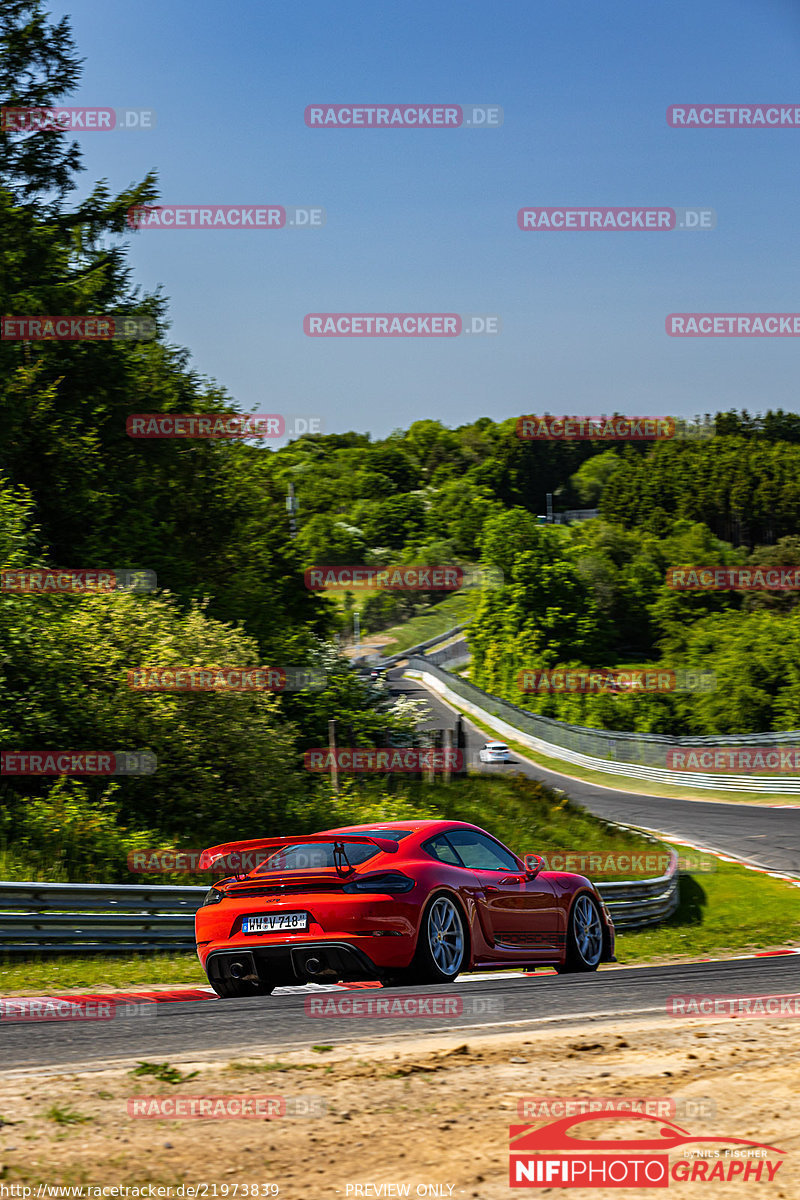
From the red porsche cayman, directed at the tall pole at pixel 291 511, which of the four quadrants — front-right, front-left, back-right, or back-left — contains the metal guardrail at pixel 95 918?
front-left

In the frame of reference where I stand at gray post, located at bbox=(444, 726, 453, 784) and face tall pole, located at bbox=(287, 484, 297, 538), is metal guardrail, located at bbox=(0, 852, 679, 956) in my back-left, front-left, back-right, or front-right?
back-left

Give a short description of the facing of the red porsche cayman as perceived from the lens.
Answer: facing away from the viewer and to the right of the viewer

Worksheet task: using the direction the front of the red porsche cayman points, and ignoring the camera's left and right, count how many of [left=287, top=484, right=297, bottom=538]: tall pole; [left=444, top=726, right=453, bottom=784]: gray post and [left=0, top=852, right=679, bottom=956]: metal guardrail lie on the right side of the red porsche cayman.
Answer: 0

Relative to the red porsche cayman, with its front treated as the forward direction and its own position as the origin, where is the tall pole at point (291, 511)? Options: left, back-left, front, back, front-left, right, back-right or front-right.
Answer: front-left

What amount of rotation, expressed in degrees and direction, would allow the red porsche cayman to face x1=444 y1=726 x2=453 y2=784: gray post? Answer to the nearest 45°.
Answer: approximately 45° to its left
